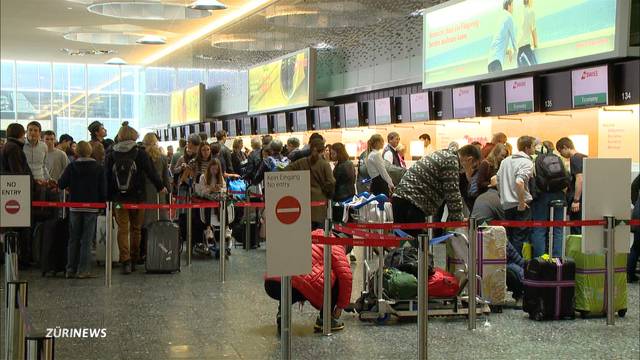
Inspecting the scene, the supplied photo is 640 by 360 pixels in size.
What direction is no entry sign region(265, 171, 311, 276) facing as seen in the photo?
toward the camera

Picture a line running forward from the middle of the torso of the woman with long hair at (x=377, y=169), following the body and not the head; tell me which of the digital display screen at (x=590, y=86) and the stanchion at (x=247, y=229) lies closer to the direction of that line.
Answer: the digital display screen

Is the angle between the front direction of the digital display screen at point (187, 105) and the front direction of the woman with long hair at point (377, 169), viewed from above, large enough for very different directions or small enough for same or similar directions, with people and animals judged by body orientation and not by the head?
very different directions

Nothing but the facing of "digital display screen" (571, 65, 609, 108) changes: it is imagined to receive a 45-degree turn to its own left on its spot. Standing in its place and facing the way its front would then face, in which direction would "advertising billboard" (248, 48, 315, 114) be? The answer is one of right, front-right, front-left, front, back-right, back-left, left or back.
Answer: back-right

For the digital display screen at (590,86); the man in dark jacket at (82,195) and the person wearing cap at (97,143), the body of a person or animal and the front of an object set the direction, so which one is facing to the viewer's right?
the person wearing cap

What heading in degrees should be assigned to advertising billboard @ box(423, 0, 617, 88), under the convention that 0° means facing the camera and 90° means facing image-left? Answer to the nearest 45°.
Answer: approximately 45°

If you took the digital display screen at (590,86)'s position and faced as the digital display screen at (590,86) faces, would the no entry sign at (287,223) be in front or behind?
in front

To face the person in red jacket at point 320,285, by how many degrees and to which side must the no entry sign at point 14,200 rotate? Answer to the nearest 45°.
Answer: approximately 90° to its left

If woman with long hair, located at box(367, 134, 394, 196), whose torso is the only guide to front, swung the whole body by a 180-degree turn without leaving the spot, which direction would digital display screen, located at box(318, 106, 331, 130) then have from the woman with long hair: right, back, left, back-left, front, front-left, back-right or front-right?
back-right

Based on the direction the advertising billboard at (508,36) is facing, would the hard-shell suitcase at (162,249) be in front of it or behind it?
in front

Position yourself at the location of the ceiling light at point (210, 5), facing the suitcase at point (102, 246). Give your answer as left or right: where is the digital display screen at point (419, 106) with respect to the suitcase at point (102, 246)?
left

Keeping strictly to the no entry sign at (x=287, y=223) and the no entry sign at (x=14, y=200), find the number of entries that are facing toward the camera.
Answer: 2
